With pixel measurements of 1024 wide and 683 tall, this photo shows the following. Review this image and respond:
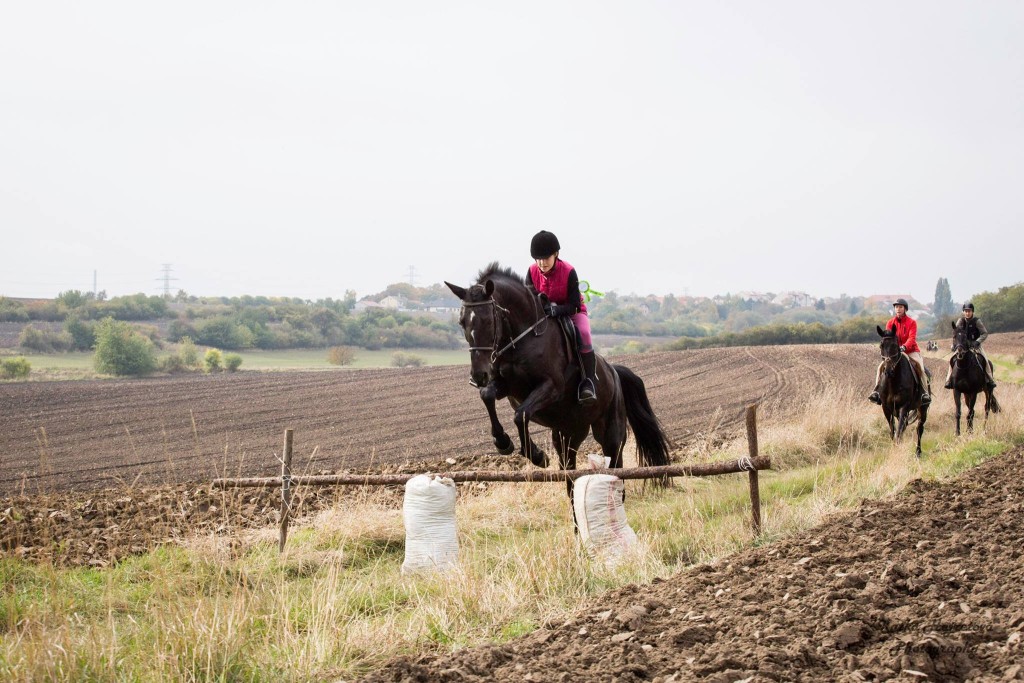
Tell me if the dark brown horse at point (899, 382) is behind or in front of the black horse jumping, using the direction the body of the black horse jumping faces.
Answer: behind

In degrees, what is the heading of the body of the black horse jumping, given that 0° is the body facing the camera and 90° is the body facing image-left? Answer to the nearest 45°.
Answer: approximately 45°

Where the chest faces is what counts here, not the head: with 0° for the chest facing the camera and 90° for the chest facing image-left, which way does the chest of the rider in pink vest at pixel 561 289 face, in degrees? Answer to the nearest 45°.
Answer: approximately 45°

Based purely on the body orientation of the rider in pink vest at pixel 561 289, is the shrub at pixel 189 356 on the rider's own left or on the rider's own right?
on the rider's own right

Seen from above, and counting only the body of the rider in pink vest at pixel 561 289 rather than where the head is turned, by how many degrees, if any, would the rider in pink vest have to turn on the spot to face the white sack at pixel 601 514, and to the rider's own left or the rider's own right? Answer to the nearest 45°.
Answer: approximately 45° to the rider's own left

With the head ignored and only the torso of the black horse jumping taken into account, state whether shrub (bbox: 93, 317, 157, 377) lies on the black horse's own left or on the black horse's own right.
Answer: on the black horse's own right

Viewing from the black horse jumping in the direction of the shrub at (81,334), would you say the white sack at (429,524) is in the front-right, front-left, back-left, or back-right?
back-left

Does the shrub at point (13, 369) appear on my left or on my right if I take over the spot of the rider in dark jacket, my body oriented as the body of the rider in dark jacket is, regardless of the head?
on my right

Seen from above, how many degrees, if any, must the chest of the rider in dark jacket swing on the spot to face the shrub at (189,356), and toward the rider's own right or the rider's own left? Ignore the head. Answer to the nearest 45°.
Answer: approximately 135° to the rider's own right

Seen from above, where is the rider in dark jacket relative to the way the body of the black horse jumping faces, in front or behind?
behind

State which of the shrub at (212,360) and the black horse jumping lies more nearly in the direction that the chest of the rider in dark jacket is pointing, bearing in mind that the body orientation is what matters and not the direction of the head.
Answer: the black horse jumping

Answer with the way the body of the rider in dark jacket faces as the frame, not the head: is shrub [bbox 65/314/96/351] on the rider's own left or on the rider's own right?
on the rider's own right

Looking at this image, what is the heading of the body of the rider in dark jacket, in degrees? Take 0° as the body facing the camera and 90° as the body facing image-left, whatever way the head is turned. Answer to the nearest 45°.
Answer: approximately 0°

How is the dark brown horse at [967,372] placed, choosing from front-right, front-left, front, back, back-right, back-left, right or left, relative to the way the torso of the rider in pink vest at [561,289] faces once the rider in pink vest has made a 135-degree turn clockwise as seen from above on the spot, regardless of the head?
front-right

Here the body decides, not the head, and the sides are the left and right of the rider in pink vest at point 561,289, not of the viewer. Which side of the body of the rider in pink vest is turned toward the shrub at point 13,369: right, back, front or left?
right
